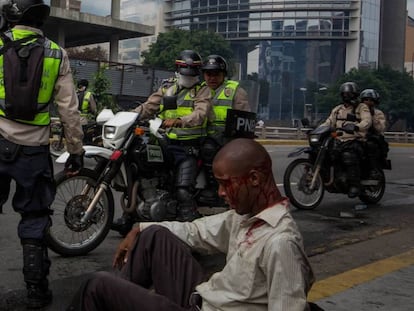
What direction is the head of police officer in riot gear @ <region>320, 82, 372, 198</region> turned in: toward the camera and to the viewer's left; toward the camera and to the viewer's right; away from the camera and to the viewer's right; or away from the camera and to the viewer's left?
toward the camera and to the viewer's left

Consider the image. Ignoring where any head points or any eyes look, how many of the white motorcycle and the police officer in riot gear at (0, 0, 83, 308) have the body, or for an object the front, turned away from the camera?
1

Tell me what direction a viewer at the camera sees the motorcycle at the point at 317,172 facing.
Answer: facing the viewer and to the left of the viewer

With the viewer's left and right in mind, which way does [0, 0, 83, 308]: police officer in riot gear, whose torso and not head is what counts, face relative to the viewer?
facing away from the viewer

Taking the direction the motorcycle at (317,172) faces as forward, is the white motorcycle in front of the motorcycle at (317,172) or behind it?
in front

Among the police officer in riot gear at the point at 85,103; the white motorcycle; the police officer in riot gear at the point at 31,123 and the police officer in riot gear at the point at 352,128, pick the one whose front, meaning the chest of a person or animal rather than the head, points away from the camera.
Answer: the police officer in riot gear at the point at 31,123

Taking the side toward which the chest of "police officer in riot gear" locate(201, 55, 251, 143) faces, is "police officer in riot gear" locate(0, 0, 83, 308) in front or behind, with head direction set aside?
in front

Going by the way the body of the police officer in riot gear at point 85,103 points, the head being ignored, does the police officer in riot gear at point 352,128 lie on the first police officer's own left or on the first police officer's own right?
on the first police officer's own left

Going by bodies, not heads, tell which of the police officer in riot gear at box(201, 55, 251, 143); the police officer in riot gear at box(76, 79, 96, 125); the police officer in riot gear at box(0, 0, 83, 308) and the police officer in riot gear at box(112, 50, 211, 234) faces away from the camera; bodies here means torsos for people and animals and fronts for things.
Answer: the police officer in riot gear at box(0, 0, 83, 308)

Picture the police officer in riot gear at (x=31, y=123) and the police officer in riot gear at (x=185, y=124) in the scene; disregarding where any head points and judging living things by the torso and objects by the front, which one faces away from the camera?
the police officer in riot gear at (x=31, y=123)

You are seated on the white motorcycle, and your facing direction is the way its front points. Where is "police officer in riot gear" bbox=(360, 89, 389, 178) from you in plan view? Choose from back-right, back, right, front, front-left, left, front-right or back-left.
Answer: back
